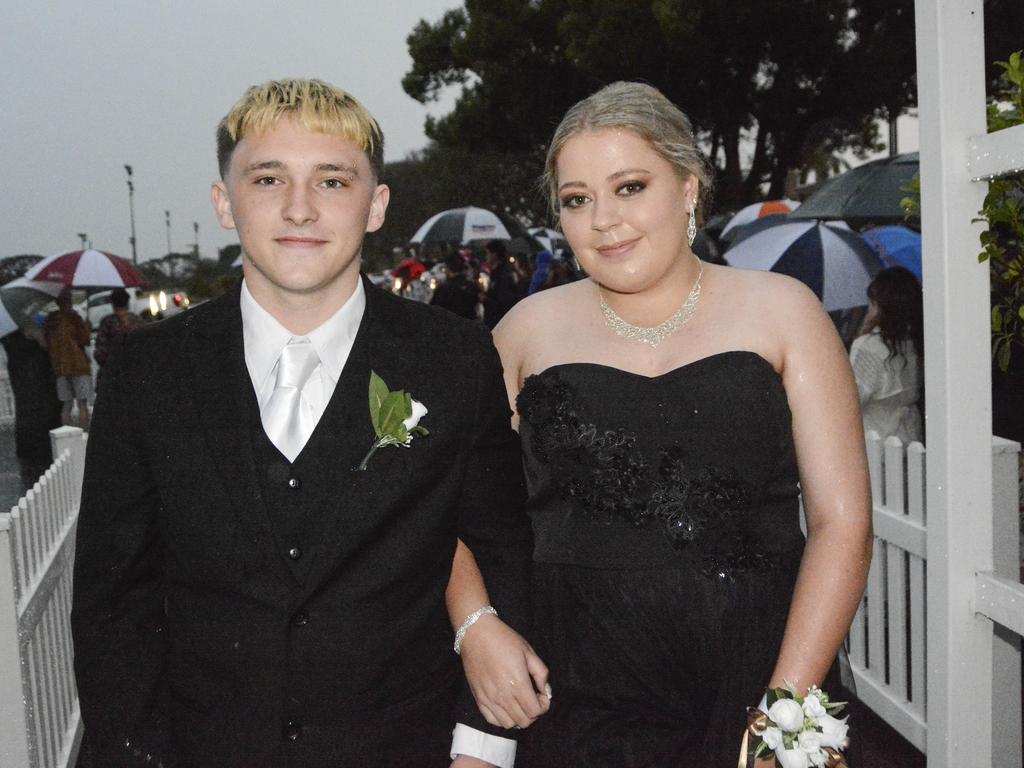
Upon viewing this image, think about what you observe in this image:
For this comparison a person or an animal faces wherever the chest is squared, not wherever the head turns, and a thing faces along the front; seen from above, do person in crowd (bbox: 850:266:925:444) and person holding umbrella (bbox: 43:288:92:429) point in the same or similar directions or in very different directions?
same or similar directions

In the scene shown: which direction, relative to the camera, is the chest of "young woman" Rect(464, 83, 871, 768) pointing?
toward the camera

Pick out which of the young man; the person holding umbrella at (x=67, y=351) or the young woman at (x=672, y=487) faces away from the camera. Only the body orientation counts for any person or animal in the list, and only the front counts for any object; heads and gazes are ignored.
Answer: the person holding umbrella

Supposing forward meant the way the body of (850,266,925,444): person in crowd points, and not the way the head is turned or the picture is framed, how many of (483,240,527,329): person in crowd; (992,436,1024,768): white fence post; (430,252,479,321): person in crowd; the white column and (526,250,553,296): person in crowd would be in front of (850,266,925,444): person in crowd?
3

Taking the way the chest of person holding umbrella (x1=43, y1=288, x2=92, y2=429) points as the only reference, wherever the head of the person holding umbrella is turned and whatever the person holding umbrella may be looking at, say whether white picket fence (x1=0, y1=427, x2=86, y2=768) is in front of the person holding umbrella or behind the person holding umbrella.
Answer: behind

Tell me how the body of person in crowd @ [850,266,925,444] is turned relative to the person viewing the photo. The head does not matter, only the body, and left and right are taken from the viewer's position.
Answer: facing away from the viewer and to the left of the viewer

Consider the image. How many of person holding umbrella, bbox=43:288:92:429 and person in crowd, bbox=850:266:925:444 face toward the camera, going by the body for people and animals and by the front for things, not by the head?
0

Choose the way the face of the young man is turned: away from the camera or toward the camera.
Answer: toward the camera

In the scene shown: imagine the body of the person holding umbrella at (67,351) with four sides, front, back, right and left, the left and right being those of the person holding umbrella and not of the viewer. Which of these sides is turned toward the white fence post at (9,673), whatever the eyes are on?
back

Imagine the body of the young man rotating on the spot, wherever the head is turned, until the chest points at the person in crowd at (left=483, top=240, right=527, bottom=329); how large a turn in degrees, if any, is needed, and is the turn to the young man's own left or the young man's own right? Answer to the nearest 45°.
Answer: approximately 180°

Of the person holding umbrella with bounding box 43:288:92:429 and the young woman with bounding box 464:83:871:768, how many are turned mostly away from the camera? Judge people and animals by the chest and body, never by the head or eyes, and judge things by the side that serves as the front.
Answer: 1

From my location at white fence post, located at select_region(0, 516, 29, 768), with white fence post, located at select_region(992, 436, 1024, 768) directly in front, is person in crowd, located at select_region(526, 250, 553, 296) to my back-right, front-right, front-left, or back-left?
front-left

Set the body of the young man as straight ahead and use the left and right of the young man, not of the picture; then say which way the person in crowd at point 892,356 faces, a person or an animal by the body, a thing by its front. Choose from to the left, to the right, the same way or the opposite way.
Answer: the opposite way

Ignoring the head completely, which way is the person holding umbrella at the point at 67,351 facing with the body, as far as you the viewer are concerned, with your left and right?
facing away from the viewer

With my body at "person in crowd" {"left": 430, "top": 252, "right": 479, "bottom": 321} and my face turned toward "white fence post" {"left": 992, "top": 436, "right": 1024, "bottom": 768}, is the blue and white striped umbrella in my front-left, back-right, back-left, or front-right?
front-left

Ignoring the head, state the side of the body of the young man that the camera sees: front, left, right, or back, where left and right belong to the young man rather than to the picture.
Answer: front

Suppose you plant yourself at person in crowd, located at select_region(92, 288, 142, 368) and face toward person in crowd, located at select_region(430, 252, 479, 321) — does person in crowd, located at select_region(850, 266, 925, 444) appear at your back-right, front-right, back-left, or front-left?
front-right

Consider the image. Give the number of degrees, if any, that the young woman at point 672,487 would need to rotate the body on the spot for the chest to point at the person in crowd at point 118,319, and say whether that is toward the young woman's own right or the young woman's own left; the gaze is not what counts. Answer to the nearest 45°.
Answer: approximately 135° to the young woman's own right
